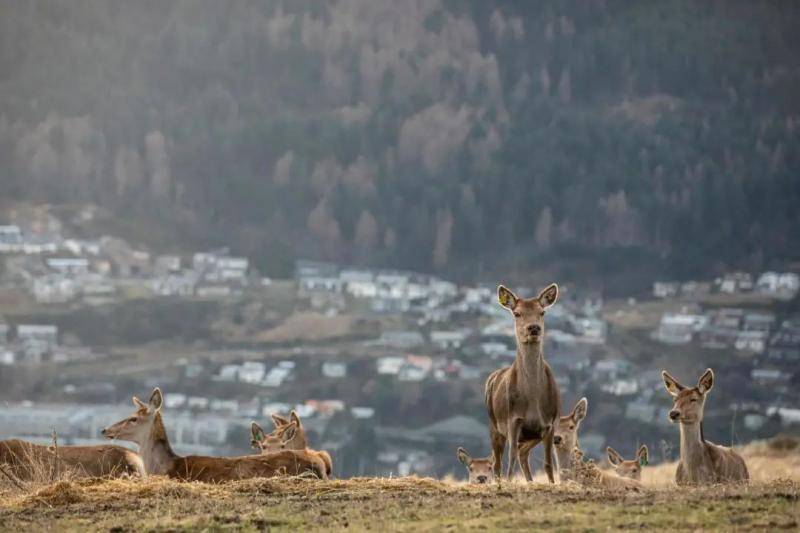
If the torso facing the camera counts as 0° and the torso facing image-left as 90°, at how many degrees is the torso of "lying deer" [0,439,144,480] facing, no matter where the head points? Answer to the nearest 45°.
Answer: approximately 90°

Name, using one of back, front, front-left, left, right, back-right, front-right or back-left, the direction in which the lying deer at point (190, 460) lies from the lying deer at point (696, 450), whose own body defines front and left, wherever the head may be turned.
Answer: front-right

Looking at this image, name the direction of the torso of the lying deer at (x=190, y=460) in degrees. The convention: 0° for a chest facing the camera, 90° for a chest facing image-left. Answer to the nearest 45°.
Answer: approximately 90°

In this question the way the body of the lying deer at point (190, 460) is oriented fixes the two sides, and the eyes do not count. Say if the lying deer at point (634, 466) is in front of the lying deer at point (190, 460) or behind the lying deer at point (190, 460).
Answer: behind

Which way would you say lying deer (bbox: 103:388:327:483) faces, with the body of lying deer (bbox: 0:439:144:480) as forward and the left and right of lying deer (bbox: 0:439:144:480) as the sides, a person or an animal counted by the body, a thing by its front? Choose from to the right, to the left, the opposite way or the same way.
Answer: the same way

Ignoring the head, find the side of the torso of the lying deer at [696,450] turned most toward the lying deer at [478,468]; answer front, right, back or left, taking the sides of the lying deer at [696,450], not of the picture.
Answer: right

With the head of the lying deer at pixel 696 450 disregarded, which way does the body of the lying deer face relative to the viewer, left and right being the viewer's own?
facing the viewer and to the left of the viewer

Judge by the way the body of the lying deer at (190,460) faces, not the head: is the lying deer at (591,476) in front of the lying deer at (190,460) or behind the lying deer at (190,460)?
behind

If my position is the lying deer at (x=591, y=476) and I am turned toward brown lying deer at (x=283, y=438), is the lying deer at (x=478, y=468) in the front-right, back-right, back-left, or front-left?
front-right

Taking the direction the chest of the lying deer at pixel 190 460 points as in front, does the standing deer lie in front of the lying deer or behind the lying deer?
behind

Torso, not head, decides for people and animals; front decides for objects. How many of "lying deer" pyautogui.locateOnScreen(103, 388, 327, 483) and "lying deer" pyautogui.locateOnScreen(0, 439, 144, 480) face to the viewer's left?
2
